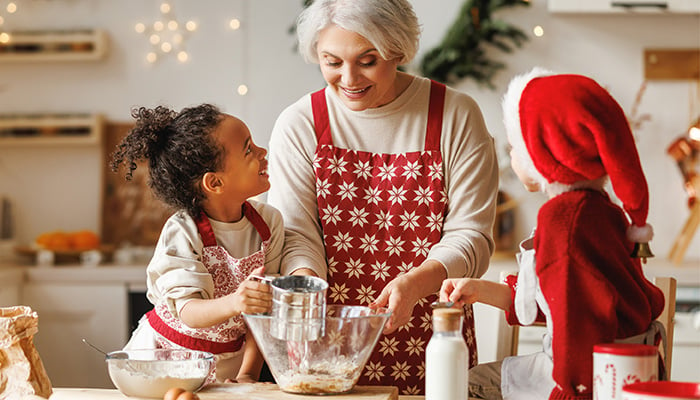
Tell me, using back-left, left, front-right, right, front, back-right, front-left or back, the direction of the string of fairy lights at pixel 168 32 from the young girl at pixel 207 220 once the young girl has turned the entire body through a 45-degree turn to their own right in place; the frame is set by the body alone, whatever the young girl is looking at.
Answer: back

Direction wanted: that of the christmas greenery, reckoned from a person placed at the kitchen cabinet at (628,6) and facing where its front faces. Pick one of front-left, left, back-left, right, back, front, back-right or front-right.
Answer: right

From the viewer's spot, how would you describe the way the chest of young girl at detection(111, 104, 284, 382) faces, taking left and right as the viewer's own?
facing the viewer and to the right of the viewer

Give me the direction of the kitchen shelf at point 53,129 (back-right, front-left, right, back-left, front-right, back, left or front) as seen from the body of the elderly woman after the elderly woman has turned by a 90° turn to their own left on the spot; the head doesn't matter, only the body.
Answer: back-left

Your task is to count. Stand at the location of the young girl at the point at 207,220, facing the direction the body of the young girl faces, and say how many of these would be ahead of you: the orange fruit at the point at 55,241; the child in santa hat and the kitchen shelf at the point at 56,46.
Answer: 1

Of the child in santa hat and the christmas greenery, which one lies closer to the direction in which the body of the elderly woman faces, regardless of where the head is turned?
the child in santa hat

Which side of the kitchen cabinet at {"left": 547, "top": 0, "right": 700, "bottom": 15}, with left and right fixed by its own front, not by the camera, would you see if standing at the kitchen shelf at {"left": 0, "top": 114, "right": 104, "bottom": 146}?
right

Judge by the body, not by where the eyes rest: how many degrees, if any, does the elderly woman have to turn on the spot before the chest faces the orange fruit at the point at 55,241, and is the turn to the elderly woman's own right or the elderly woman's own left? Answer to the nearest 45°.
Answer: approximately 135° to the elderly woman's own right

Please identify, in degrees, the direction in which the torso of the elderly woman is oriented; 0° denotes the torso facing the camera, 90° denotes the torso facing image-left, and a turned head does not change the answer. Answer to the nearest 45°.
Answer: approximately 0°

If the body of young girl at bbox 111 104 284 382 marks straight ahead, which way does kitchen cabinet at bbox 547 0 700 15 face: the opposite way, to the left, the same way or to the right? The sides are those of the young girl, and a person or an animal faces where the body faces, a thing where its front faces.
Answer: to the right

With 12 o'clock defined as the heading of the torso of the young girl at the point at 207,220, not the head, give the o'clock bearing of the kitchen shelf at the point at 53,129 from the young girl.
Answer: The kitchen shelf is roughly at 7 o'clock from the young girl.

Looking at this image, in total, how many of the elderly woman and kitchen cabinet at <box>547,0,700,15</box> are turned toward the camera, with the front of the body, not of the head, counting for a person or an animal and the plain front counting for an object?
2

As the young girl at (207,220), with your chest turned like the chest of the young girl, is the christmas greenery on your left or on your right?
on your left

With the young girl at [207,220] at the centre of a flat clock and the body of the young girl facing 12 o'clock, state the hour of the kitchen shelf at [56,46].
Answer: The kitchen shelf is roughly at 7 o'clock from the young girl.

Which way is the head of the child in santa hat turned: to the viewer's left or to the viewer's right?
to the viewer's left
